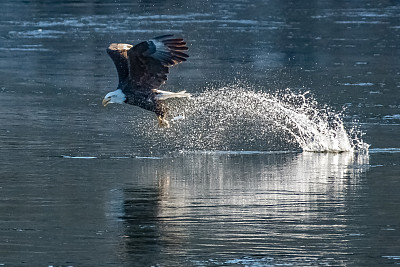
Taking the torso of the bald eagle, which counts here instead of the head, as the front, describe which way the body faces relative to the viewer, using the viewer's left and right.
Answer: facing to the left of the viewer
